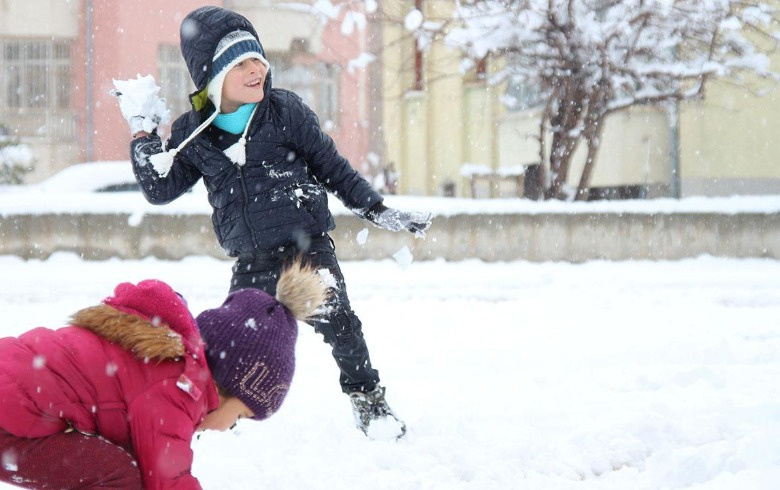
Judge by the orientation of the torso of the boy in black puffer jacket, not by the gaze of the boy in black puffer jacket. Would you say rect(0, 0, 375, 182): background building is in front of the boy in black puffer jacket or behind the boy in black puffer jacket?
behind

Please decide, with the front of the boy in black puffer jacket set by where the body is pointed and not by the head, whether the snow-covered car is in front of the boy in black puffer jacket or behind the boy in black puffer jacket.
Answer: behind

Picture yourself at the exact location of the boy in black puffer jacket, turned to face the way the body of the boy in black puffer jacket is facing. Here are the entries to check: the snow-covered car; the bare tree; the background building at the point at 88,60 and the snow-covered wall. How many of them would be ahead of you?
0

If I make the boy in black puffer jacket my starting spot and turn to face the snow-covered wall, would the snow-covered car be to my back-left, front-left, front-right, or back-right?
front-left

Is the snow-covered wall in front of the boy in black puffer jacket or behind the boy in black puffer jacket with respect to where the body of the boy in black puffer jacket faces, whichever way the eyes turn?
behind

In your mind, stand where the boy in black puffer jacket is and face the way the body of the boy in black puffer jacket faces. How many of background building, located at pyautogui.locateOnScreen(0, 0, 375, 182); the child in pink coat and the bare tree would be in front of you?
1

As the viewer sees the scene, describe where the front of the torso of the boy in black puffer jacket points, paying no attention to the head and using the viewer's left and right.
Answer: facing the viewer

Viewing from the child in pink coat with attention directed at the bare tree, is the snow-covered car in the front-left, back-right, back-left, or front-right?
front-left

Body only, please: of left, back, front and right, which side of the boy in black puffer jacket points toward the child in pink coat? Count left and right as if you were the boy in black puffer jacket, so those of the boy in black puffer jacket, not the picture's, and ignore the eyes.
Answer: front

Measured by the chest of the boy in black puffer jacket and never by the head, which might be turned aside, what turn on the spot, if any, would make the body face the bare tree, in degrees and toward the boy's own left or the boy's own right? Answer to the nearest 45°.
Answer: approximately 135° to the boy's own left
